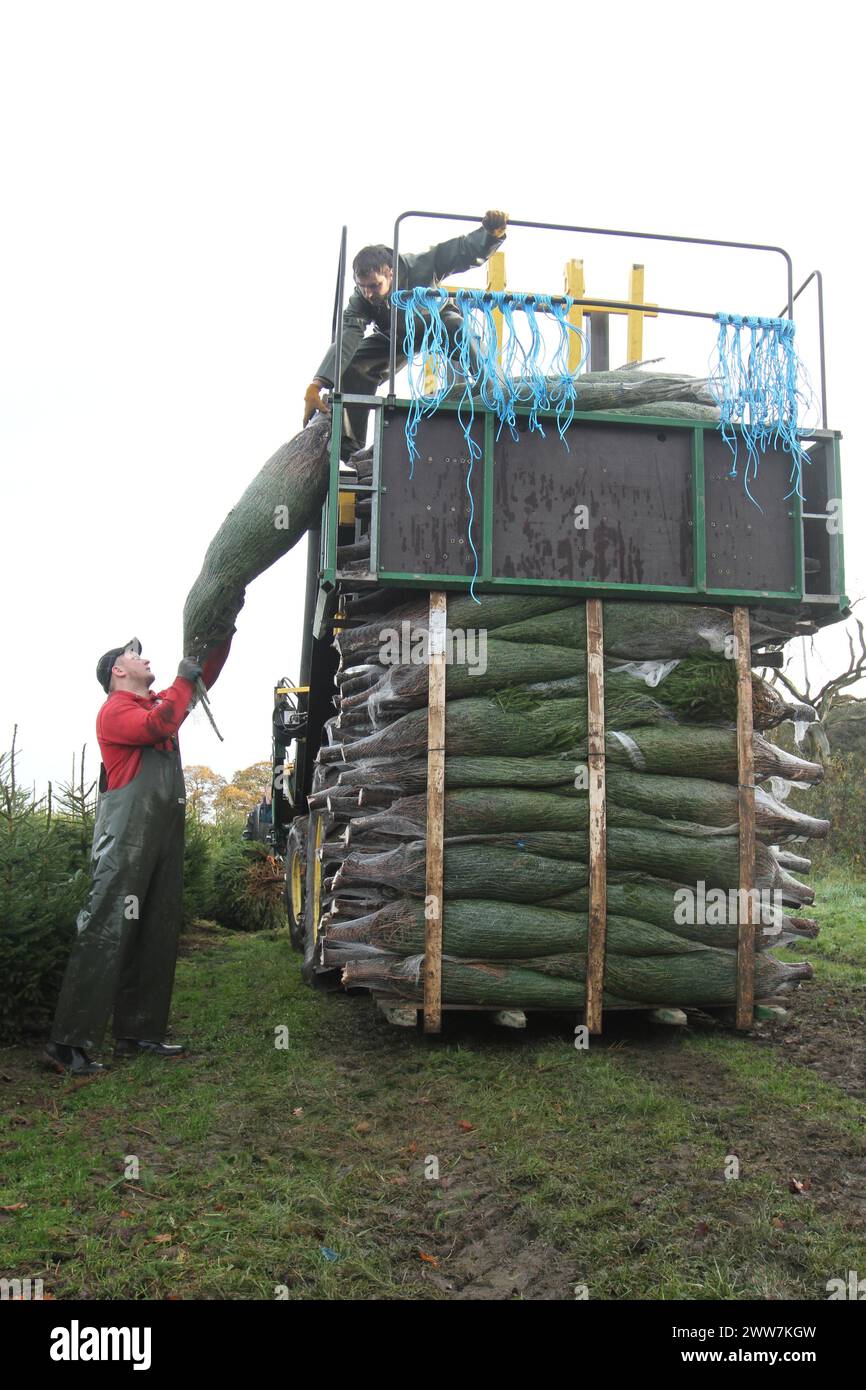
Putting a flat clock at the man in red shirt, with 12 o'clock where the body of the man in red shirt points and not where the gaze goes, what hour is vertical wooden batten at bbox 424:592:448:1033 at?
The vertical wooden batten is roughly at 11 o'clock from the man in red shirt.

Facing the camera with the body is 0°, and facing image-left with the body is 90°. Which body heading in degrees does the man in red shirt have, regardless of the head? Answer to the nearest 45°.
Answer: approximately 270°

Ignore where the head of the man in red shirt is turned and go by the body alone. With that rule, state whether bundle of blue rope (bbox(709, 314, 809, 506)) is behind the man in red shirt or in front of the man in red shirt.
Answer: in front

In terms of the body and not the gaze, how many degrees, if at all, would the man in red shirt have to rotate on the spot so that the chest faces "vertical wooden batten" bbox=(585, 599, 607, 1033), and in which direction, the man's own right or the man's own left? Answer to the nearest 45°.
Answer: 0° — they already face it

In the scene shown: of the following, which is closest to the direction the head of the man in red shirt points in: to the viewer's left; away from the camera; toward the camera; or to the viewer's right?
to the viewer's right

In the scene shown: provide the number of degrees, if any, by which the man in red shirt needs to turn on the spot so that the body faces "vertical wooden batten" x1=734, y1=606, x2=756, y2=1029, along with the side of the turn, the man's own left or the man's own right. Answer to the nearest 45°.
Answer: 0° — they already face it

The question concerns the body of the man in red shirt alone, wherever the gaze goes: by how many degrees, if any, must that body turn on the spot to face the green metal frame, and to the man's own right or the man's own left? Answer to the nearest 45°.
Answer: approximately 45° to the man's own right
